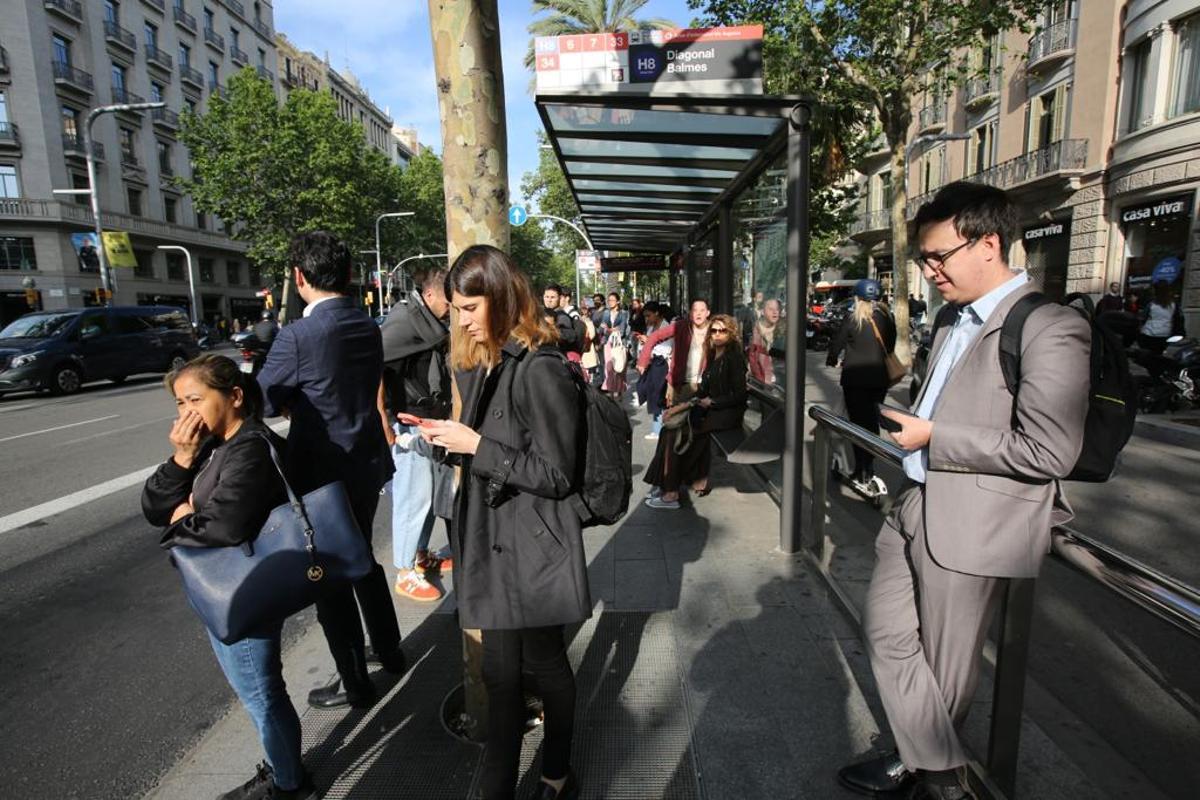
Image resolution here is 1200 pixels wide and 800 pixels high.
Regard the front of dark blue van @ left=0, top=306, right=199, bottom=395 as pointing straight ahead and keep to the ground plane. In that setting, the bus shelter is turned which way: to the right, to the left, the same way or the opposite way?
to the right

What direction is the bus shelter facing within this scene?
to the viewer's left

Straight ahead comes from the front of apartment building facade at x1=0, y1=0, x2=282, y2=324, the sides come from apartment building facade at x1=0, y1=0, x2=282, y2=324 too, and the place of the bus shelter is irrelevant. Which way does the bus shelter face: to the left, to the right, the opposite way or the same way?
the opposite way

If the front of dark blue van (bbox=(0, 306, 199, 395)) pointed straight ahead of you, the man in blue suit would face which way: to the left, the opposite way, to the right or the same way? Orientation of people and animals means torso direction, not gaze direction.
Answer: to the right

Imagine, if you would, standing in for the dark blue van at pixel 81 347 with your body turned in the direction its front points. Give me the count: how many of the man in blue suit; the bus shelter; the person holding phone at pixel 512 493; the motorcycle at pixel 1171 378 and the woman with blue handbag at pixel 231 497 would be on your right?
0

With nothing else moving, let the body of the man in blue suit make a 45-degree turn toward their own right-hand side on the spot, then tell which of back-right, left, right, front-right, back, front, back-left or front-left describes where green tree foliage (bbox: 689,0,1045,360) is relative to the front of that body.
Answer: front-right

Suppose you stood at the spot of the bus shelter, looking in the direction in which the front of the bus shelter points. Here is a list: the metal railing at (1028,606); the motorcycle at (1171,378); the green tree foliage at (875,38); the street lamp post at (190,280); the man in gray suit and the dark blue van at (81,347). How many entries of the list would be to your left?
2

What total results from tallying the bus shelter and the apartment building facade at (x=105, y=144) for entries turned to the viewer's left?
1

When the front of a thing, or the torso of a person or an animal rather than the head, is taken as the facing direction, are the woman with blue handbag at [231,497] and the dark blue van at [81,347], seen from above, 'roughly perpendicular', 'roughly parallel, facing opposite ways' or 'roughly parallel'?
roughly parallel

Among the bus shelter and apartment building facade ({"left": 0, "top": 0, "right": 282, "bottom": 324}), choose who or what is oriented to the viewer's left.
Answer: the bus shelter

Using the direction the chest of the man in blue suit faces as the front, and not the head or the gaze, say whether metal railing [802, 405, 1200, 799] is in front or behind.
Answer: behind

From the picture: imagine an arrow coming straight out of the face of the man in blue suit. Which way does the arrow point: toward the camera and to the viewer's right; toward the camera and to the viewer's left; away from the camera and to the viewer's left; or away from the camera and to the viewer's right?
away from the camera and to the viewer's left

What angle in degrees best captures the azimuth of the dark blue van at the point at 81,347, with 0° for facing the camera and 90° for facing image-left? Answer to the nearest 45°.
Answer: approximately 45°

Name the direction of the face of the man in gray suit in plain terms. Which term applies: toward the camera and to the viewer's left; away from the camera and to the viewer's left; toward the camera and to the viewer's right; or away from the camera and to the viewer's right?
toward the camera and to the viewer's left

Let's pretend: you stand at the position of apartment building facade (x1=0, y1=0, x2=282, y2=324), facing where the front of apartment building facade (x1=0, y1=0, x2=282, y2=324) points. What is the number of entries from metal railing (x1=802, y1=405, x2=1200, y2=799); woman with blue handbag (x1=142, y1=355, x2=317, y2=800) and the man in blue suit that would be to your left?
0

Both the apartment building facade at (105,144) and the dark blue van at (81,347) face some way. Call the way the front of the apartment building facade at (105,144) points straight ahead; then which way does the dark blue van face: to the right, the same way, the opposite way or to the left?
to the right
